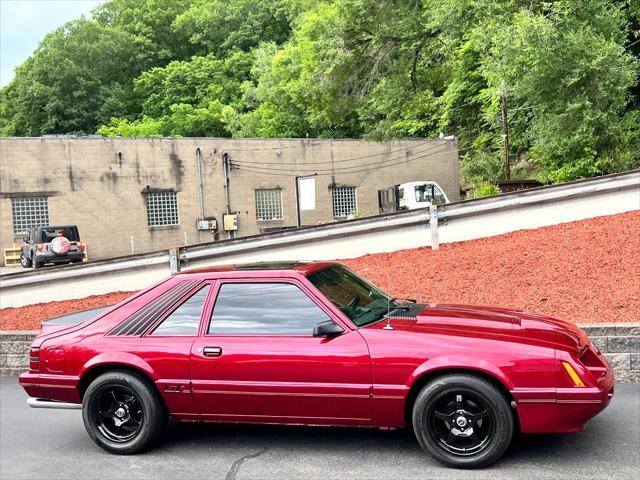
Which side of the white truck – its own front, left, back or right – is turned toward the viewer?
right

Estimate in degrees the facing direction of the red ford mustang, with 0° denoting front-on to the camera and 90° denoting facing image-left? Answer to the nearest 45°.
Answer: approximately 270°

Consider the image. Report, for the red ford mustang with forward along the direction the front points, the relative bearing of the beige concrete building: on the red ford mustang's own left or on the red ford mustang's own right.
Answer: on the red ford mustang's own left

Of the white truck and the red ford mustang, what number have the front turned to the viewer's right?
2

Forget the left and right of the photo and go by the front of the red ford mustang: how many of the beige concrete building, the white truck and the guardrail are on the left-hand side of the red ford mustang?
3

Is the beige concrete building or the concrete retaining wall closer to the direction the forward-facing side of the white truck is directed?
the concrete retaining wall

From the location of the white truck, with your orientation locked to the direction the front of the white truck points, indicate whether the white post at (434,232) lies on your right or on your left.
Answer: on your right

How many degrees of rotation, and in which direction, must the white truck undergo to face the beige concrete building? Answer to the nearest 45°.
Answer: approximately 180°

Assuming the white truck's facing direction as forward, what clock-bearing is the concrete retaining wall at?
The concrete retaining wall is roughly at 3 o'clock from the white truck.
